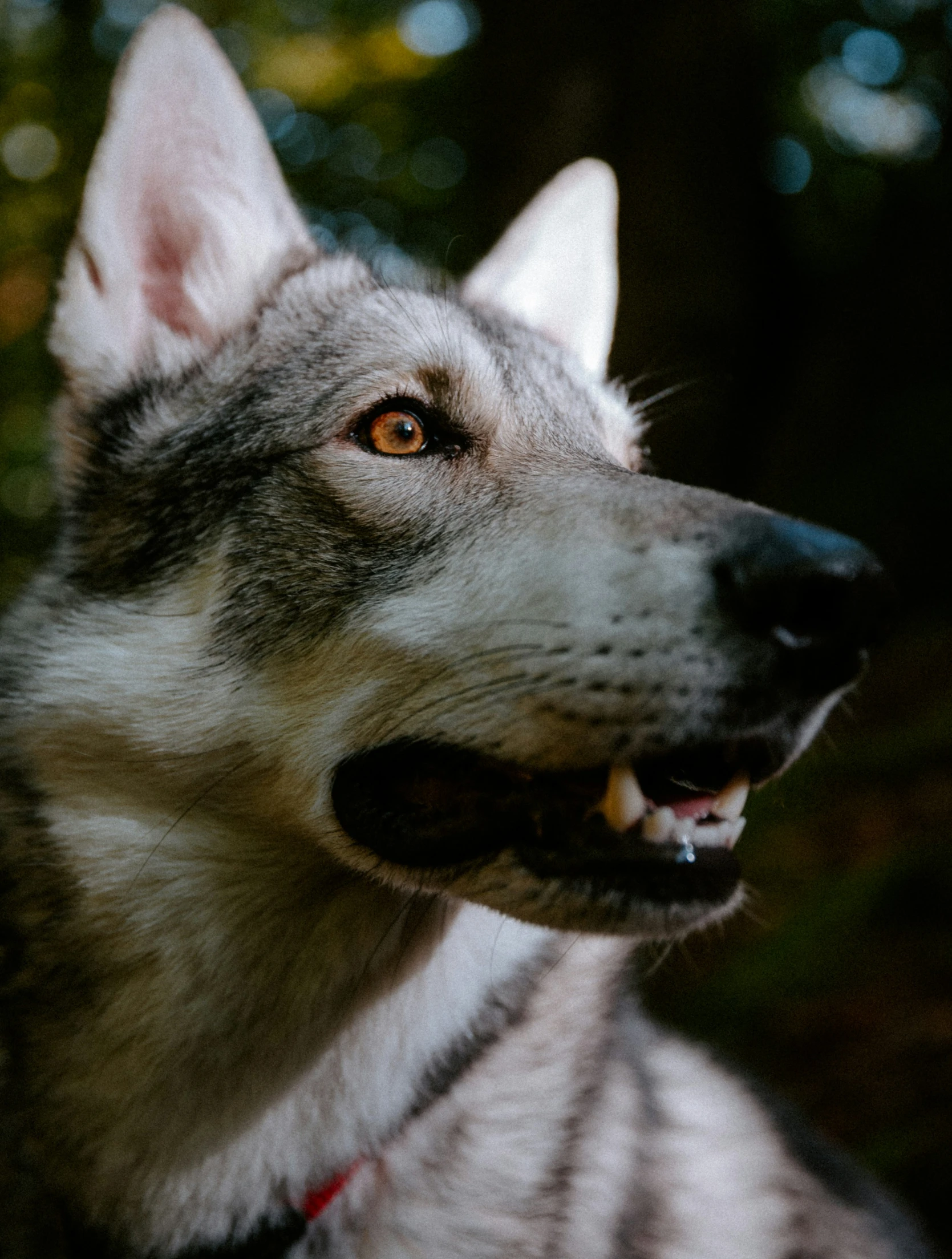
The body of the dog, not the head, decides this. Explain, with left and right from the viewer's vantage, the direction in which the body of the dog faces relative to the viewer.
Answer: facing the viewer and to the right of the viewer
